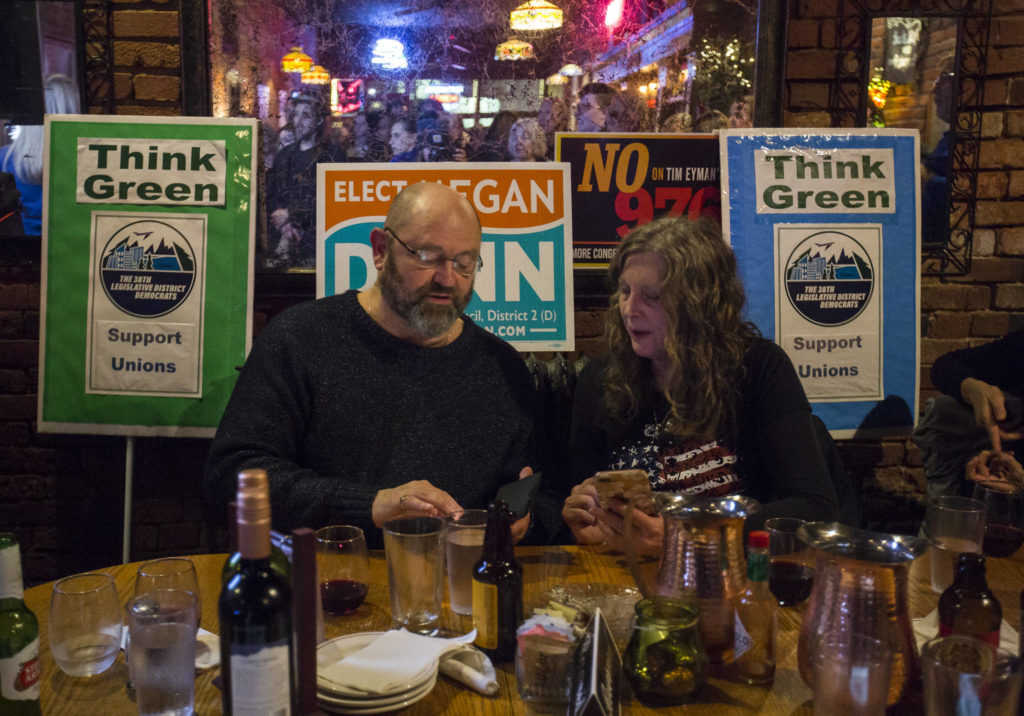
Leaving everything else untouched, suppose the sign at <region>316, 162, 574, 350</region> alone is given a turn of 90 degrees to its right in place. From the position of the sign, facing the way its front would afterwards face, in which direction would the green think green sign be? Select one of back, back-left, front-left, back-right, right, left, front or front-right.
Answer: front

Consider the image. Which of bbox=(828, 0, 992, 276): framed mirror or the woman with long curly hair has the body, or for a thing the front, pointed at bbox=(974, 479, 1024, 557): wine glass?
the framed mirror

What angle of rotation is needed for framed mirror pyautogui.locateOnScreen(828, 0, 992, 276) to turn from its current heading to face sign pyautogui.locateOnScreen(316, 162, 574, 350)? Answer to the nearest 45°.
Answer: approximately 45° to its right

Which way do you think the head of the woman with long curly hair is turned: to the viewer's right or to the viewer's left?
to the viewer's left

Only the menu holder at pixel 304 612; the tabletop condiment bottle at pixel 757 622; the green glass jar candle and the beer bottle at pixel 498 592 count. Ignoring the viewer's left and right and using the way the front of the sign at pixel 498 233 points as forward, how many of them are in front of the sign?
4

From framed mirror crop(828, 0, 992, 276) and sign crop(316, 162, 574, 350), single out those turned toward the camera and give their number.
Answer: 2

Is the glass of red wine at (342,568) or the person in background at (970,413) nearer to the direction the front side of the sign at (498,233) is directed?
the glass of red wine

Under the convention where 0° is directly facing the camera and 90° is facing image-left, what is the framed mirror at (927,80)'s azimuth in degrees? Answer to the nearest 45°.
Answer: approximately 0°

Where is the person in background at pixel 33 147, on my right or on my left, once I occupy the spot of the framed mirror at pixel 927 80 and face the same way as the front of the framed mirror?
on my right

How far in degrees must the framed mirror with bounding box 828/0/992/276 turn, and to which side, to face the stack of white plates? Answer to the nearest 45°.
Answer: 0° — it already faces it

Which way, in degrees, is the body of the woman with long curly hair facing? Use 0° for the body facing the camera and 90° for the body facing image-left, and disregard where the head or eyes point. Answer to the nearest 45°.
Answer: approximately 45°

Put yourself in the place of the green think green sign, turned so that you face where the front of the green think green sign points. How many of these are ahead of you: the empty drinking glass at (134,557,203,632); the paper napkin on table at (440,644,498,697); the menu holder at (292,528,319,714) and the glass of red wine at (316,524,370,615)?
4
